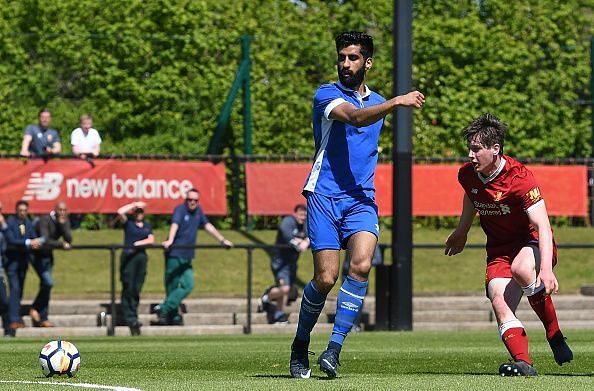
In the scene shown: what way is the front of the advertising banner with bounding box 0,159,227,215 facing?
toward the camera

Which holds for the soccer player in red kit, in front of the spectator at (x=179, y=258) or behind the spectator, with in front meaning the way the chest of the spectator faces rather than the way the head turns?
in front

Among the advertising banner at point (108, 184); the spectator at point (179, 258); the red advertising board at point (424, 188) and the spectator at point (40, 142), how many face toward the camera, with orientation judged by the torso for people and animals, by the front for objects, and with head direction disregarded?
4

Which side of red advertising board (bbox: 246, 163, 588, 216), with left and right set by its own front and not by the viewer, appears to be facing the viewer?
front

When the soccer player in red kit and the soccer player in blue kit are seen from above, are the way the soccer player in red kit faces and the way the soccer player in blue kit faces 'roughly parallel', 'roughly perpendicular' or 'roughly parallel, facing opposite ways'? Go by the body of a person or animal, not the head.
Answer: roughly perpendicular

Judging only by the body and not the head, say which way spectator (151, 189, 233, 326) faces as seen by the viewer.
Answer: toward the camera

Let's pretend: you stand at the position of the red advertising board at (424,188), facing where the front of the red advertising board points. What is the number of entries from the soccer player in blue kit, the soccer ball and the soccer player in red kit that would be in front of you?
3

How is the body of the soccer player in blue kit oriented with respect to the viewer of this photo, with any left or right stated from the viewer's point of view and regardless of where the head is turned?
facing the viewer and to the right of the viewer

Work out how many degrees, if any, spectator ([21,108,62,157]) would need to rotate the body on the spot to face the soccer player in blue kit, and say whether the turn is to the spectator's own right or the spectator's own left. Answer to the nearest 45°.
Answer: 0° — they already face them

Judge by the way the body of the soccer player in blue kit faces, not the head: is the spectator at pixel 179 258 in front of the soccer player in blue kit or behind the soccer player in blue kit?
behind

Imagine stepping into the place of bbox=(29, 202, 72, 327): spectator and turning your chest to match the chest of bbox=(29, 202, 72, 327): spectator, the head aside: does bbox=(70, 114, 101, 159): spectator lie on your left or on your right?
on your left

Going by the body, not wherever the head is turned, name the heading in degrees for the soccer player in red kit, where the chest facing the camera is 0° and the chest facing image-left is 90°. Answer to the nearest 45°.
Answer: approximately 45°

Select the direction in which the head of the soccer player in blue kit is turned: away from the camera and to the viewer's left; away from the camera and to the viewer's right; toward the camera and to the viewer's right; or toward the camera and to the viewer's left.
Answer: toward the camera and to the viewer's left
